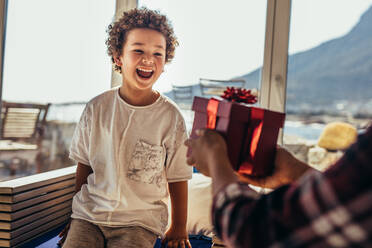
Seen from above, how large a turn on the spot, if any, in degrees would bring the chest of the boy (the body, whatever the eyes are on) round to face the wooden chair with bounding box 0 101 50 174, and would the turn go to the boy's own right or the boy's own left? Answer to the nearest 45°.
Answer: approximately 135° to the boy's own right

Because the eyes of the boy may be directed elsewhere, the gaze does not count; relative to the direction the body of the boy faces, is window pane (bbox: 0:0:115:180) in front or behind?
behind

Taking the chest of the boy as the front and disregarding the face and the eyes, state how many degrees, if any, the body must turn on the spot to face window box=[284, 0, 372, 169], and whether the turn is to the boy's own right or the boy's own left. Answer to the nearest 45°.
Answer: approximately 135° to the boy's own left

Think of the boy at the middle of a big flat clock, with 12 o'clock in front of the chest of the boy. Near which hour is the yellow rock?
The yellow rock is roughly at 8 o'clock from the boy.

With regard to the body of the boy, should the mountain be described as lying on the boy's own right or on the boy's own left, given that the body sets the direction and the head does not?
on the boy's own left

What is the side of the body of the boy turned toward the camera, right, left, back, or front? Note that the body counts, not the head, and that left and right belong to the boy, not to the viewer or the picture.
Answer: front
